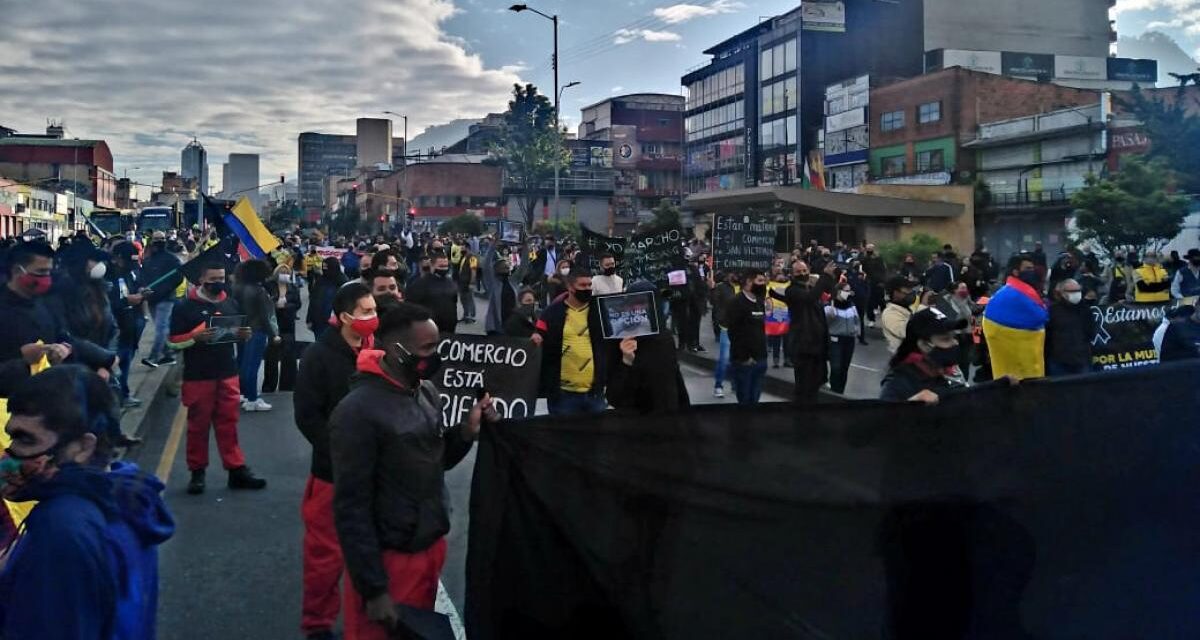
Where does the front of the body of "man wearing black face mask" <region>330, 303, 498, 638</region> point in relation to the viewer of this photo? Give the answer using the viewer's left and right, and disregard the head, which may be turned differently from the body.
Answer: facing the viewer and to the right of the viewer

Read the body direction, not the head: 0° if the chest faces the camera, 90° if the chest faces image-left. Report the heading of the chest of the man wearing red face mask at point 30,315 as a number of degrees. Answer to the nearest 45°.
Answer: approximately 315°

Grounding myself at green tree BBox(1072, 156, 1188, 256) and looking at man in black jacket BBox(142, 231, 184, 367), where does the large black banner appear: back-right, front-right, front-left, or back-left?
front-left

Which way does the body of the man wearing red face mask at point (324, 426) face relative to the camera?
to the viewer's right

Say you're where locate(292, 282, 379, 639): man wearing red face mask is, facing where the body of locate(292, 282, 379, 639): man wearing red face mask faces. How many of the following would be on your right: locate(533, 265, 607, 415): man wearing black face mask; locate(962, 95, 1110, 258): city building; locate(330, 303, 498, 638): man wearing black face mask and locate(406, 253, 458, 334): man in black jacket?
1

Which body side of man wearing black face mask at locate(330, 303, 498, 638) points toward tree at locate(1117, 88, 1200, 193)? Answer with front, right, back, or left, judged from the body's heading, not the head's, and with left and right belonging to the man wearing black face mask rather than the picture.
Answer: left

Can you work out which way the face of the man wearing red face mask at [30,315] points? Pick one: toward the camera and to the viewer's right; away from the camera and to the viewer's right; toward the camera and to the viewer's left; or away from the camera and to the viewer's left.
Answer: toward the camera and to the viewer's right

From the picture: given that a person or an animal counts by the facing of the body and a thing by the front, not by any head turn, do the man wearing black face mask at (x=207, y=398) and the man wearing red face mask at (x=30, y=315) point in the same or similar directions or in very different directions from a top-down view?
same or similar directions

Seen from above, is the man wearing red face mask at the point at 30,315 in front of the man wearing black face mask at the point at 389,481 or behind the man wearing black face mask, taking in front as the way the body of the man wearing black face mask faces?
behind

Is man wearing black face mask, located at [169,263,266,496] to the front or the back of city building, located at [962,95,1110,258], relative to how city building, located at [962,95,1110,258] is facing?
to the front

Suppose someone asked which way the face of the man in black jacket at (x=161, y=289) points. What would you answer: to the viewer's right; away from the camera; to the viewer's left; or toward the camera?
toward the camera

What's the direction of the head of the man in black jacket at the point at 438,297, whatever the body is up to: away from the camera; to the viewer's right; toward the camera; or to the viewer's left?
toward the camera

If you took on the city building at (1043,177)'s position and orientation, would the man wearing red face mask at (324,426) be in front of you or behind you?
in front

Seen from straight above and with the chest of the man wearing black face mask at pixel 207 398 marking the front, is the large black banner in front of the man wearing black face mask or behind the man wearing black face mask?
in front

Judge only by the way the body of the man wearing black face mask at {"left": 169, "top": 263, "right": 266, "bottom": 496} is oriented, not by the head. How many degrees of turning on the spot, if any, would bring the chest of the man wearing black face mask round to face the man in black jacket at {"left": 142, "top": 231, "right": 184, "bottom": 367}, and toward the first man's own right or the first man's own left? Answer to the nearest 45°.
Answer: approximately 135° to the first man's own left
